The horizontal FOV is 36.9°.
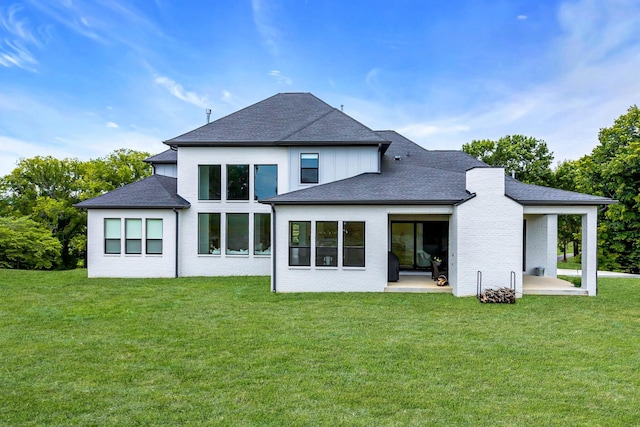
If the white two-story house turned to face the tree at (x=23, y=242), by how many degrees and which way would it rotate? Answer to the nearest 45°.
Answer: approximately 45° to its left

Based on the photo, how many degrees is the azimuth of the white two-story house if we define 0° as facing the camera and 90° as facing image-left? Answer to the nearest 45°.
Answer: approximately 180°

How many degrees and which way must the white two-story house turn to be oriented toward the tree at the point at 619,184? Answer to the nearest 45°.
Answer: approximately 45° to its right

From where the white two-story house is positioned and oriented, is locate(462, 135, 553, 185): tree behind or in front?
in front
